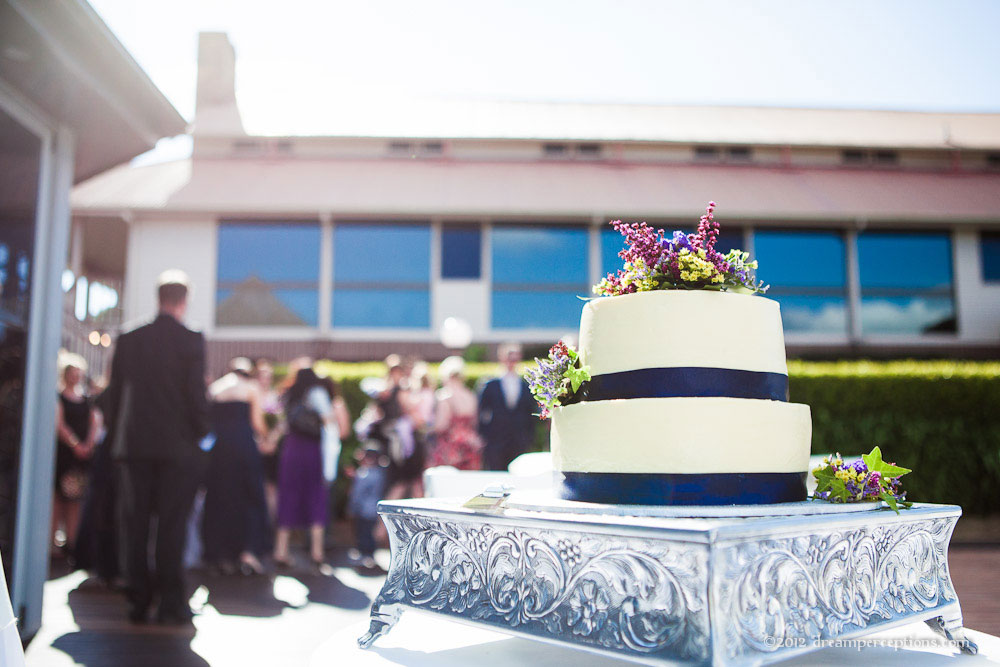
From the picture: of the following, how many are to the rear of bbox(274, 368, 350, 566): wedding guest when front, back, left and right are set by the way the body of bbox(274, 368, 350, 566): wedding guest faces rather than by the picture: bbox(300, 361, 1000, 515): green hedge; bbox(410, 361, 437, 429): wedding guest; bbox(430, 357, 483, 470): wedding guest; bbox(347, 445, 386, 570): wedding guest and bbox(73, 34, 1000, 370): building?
0

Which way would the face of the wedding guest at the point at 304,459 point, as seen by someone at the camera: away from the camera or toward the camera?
away from the camera

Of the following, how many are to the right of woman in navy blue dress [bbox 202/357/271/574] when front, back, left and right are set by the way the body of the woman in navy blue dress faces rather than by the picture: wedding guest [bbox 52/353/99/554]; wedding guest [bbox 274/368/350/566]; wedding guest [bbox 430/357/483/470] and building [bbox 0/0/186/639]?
2

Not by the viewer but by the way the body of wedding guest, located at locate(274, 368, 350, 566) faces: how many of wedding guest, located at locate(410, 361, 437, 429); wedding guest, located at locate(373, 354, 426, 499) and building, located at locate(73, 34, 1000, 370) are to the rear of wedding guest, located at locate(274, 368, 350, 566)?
0

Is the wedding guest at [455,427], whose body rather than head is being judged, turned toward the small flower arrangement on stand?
no

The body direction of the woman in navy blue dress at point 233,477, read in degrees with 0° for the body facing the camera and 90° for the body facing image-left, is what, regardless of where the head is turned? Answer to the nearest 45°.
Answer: approximately 180°

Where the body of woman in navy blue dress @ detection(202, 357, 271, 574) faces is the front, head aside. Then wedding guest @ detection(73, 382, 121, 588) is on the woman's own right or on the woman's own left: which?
on the woman's own left

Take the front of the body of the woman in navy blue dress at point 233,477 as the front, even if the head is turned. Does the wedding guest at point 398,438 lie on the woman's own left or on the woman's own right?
on the woman's own right

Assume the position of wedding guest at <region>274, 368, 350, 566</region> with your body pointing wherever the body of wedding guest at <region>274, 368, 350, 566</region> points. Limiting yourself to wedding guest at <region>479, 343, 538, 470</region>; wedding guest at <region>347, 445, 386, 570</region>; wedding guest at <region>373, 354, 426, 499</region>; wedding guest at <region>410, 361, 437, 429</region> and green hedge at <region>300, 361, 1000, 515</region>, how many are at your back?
0

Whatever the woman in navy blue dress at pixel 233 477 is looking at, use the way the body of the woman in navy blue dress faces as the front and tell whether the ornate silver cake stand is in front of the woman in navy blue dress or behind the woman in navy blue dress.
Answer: behind

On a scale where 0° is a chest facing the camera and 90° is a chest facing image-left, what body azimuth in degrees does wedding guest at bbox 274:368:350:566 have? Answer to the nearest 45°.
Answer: approximately 225°

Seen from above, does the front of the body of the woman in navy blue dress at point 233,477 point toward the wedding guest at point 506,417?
no

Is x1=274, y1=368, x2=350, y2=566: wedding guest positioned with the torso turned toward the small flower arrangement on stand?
no
